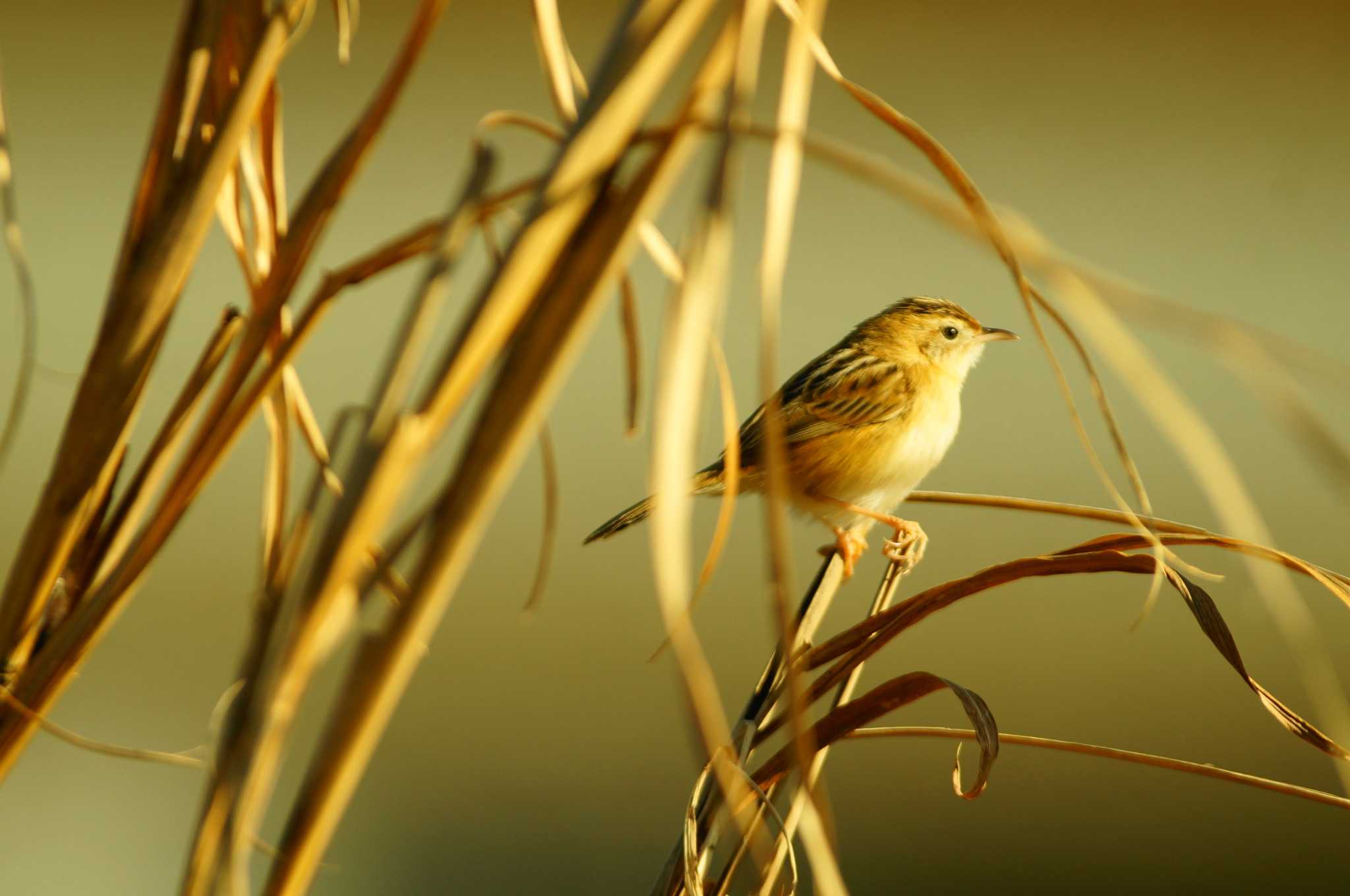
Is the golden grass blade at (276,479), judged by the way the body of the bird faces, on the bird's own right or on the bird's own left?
on the bird's own right

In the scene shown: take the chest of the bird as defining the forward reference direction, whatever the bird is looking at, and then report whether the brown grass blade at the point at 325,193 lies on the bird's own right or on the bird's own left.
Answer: on the bird's own right

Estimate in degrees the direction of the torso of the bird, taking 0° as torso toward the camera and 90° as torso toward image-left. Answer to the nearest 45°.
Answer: approximately 270°

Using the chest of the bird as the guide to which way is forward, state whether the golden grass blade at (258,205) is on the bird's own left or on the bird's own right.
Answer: on the bird's own right

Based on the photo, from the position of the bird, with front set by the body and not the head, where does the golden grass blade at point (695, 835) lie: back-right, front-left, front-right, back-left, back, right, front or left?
back

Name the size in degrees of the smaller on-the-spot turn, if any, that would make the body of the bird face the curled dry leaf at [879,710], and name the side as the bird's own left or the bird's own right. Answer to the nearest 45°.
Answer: approximately 90° to the bird's own right
